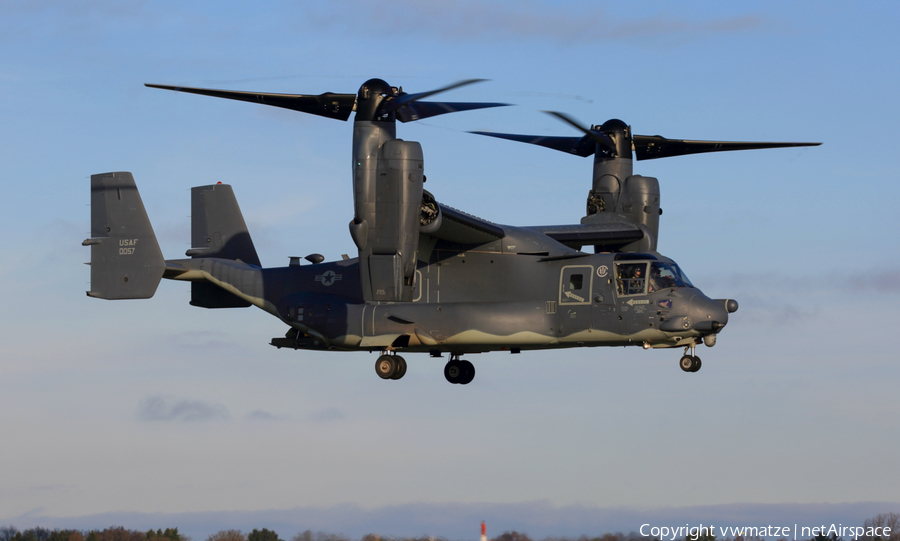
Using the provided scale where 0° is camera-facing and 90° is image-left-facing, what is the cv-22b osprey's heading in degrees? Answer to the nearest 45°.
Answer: approximately 315°
